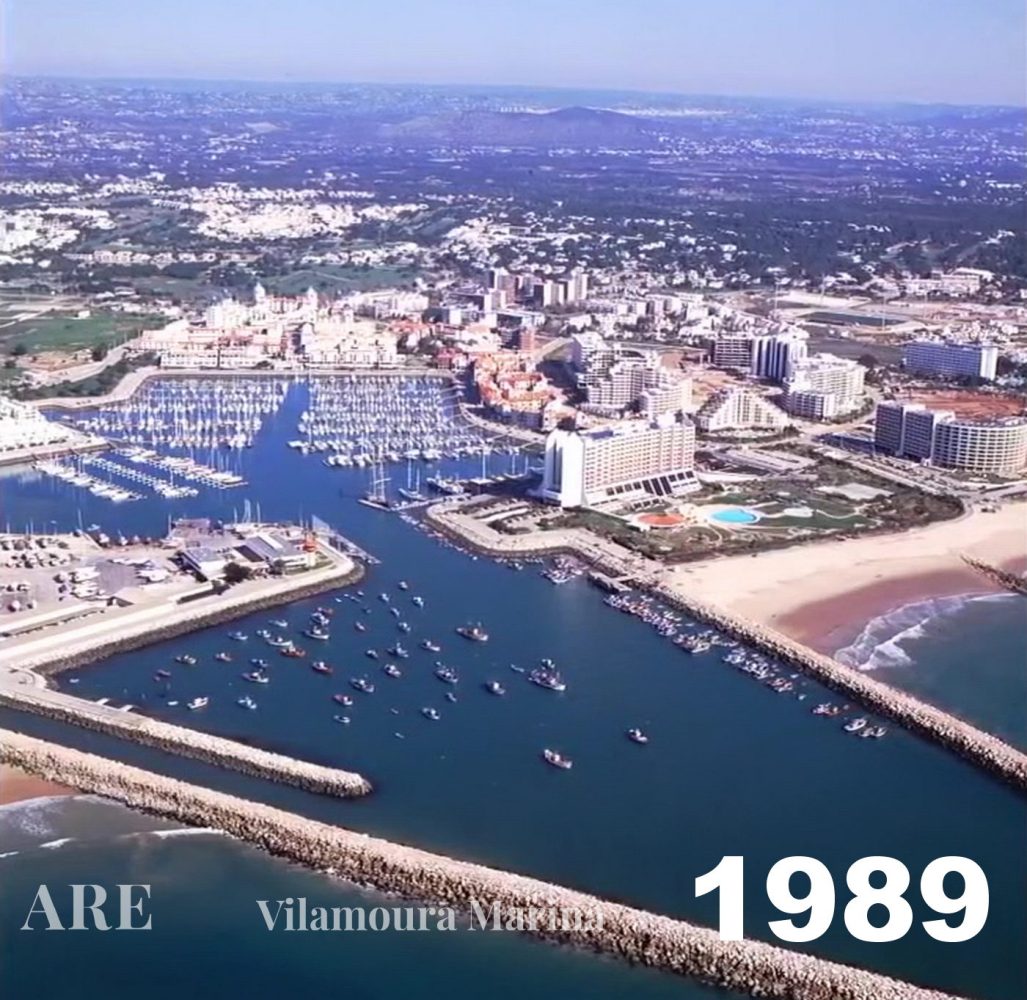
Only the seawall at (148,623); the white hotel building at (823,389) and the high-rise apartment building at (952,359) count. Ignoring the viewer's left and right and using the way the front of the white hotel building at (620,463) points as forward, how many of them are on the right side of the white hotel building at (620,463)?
1

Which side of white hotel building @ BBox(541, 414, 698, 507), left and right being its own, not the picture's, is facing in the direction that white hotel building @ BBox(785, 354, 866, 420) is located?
left

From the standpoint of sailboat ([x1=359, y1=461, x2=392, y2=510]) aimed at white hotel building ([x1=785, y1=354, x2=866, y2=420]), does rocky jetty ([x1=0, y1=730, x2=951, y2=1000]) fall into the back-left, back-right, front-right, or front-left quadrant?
back-right

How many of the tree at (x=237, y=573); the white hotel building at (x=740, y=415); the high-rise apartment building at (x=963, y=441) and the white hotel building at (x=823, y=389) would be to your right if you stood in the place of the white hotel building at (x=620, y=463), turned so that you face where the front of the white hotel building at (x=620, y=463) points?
1

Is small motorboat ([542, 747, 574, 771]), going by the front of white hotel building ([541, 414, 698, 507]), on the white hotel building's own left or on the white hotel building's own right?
on the white hotel building's own right

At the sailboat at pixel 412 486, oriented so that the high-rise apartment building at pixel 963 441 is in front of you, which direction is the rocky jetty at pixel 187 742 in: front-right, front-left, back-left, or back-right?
back-right

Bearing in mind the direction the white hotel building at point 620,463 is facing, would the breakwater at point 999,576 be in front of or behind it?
in front

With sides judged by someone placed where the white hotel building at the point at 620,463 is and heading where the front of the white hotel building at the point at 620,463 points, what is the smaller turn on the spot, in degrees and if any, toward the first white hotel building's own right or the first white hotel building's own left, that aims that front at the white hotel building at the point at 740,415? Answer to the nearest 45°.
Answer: approximately 135° to the first white hotel building's own left

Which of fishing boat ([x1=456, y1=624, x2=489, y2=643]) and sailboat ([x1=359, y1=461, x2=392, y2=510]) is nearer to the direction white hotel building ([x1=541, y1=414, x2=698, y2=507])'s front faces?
the fishing boat

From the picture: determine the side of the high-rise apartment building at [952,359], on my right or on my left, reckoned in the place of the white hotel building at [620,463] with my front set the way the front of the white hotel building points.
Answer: on my left

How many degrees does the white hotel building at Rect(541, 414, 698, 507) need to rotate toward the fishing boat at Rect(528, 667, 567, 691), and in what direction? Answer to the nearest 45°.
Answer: approximately 45° to its right

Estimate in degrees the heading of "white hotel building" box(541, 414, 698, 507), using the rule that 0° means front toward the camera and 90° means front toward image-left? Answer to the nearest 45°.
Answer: approximately 315°

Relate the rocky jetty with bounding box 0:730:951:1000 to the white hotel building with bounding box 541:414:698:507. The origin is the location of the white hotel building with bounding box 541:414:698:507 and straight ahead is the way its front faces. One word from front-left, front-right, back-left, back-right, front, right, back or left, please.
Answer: front-right

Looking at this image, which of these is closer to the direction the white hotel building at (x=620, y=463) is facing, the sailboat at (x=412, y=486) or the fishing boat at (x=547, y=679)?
the fishing boat

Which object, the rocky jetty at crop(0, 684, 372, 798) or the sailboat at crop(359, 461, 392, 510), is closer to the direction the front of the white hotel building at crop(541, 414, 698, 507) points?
the rocky jetty

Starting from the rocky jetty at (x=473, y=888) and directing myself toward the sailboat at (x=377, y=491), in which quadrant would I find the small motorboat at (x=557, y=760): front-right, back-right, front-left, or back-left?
front-right

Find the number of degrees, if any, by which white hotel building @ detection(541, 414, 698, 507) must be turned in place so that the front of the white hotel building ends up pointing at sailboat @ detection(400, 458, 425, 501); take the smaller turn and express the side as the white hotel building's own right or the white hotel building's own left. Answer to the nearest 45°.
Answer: approximately 135° to the white hotel building's own right
